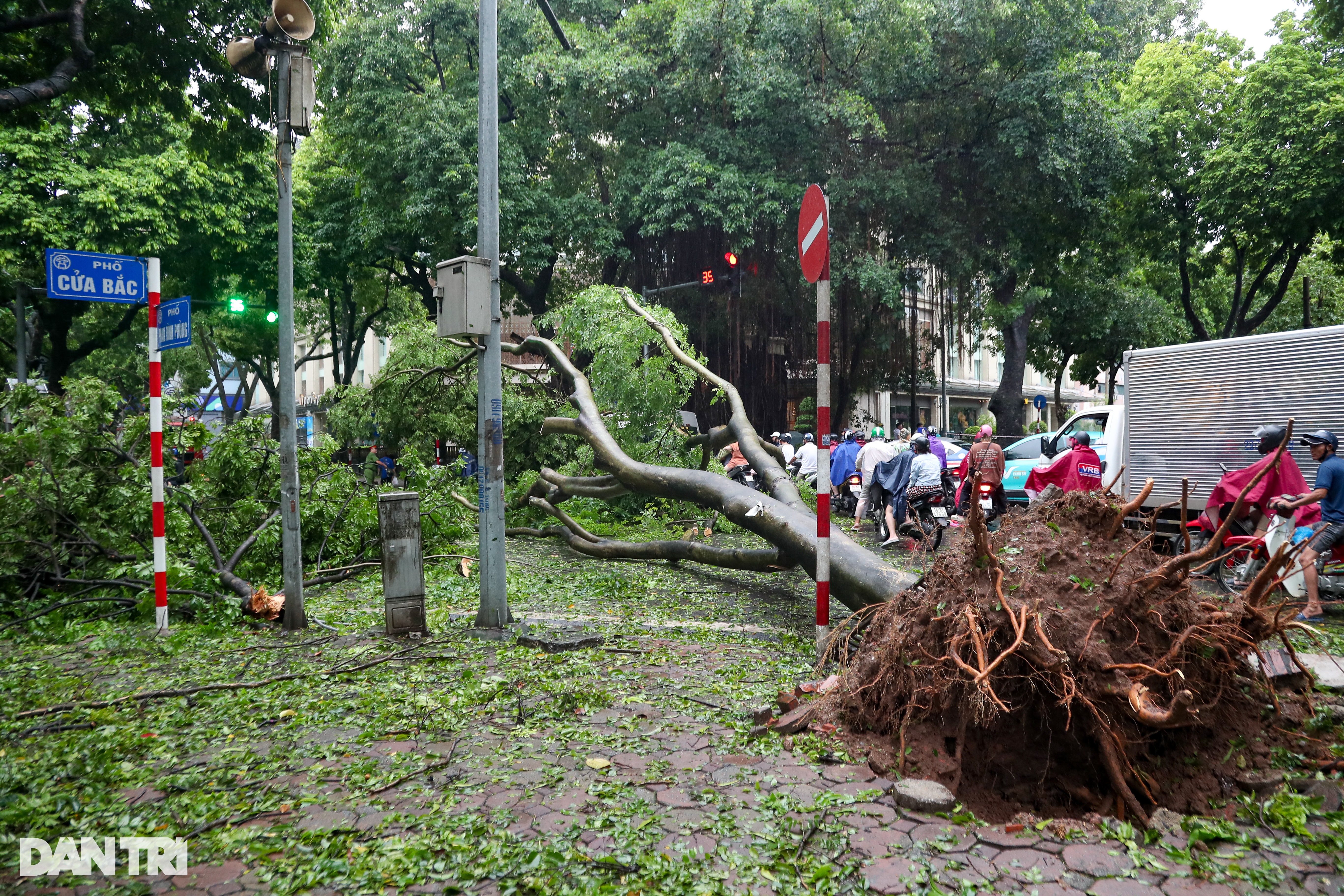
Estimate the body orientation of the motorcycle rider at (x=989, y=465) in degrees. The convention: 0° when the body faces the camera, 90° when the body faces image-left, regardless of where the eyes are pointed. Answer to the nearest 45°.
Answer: approximately 180°

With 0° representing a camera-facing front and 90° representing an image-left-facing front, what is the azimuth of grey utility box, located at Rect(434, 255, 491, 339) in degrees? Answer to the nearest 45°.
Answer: approximately 45°

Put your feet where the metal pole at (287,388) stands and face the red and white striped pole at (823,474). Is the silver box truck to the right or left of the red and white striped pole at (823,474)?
left

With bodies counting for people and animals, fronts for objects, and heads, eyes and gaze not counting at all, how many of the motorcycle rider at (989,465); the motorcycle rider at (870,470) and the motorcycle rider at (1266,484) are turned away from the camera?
2

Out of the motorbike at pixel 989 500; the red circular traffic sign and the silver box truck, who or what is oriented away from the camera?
the motorbike

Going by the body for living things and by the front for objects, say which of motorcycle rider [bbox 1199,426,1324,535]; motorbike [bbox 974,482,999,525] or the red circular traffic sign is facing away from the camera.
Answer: the motorbike

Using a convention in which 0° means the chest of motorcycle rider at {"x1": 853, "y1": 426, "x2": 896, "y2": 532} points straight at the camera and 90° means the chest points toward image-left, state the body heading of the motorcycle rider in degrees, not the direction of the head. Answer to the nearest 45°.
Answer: approximately 180°

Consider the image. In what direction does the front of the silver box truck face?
to the viewer's left

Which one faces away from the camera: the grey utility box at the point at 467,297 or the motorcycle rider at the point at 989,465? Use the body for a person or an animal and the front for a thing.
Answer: the motorcycle rider
